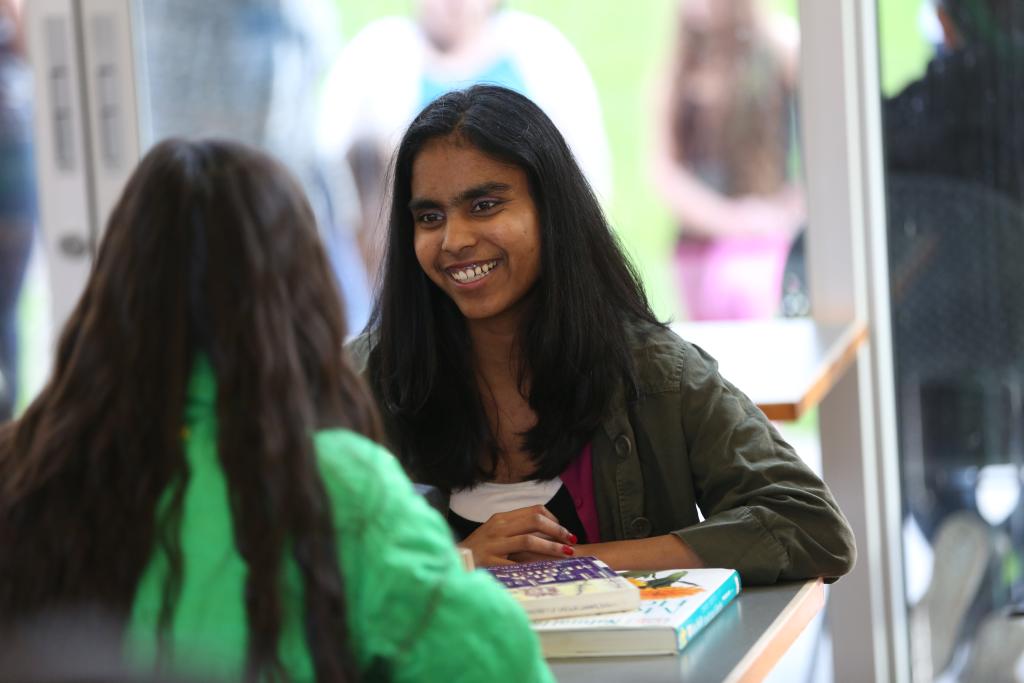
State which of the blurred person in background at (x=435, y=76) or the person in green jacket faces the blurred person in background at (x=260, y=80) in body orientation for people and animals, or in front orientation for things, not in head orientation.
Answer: the person in green jacket

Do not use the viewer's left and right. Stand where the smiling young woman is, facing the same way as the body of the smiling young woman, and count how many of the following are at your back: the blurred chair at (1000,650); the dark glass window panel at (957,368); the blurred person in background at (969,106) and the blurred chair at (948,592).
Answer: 4

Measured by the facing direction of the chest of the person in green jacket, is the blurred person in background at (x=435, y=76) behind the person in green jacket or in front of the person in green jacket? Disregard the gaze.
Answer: in front

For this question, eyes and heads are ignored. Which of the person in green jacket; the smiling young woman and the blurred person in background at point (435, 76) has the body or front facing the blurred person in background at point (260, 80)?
the person in green jacket

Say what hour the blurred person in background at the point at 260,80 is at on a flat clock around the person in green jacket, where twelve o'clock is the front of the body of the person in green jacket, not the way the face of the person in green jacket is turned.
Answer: The blurred person in background is roughly at 12 o'clock from the person in green jacket.

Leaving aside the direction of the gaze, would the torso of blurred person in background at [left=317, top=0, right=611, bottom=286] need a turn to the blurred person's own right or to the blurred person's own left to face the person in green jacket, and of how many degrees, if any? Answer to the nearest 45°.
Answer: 0° — they already face them

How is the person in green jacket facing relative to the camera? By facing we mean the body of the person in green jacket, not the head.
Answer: away from the camera

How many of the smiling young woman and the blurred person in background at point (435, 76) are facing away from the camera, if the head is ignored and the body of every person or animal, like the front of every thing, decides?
0

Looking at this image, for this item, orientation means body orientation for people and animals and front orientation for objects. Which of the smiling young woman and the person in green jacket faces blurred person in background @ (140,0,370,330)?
the person in green jacket

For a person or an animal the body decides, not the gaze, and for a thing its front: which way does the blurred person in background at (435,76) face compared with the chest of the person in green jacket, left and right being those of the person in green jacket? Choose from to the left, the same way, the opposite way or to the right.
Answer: the opposite way

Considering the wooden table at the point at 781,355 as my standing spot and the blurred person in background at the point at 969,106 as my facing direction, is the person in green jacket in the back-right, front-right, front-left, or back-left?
back-right
